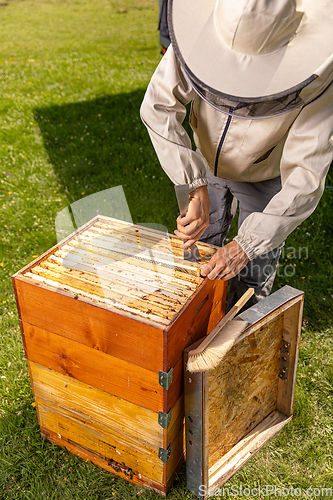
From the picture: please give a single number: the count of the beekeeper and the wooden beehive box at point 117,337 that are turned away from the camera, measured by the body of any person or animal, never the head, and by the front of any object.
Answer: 0

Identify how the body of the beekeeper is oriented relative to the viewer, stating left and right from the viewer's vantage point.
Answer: facing the viewer and to the left of the viewer

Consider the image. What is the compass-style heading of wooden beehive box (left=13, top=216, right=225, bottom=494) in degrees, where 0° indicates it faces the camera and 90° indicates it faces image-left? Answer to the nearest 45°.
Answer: approximately 45°
